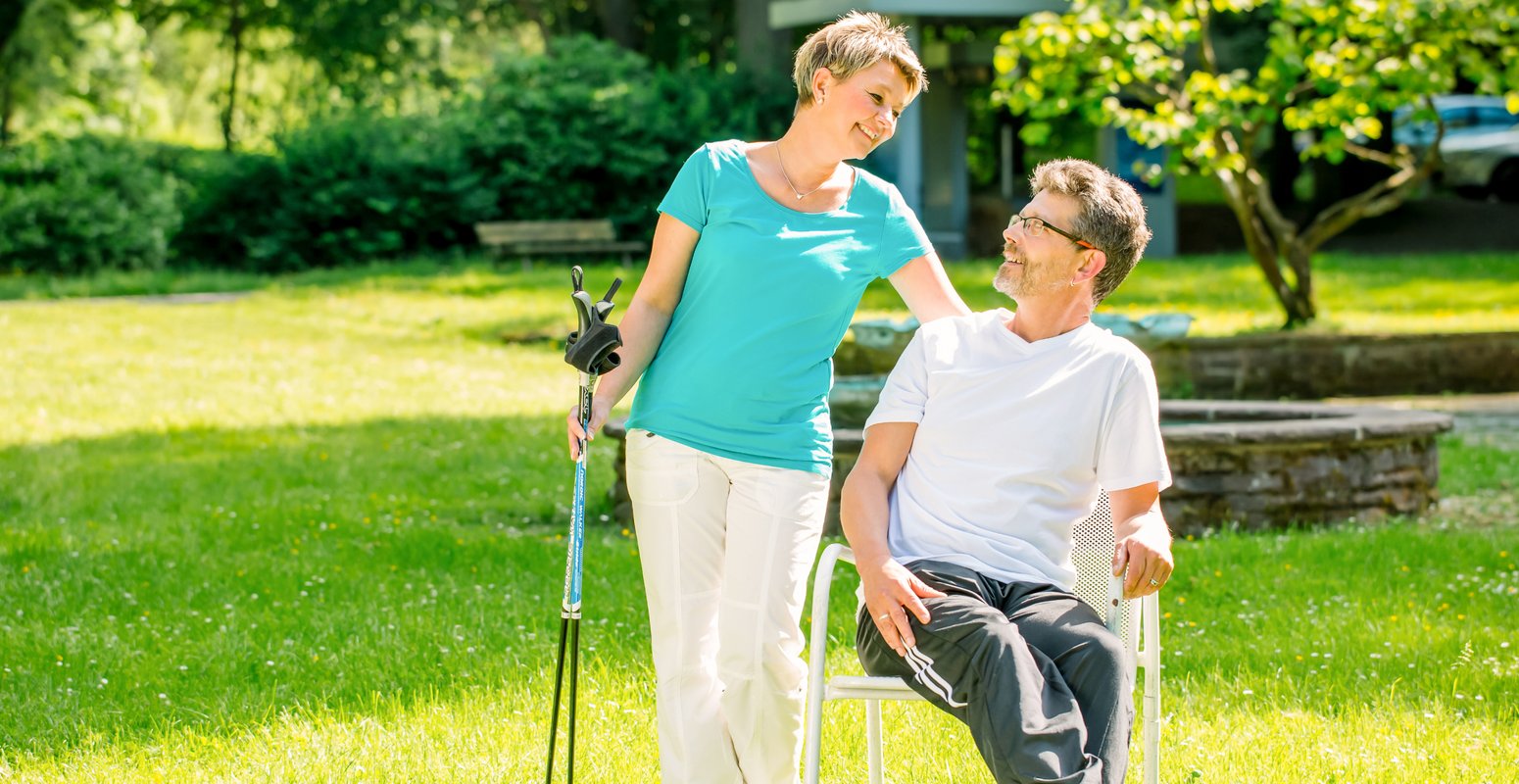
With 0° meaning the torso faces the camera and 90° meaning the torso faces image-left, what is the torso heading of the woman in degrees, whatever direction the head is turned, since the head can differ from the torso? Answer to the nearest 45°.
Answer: approximately 0°

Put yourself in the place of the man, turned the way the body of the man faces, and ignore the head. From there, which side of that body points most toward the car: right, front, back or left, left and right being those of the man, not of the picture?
back

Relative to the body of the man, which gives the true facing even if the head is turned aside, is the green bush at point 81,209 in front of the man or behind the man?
behind

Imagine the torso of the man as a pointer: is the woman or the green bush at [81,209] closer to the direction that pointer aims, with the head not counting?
the woman

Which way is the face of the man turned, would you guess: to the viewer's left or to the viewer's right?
to the viewer's left

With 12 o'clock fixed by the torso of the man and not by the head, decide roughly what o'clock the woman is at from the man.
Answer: The woman is roughly at 3 o'clock from the man.

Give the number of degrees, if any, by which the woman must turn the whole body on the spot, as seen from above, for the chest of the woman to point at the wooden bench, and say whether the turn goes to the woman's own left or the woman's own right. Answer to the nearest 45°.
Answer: approximately 180°

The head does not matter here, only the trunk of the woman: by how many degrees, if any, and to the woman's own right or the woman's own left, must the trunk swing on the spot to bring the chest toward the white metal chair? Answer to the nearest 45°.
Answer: approximately 90° to the woman's own left

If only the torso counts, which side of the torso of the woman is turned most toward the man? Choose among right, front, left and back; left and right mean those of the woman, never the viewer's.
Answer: left

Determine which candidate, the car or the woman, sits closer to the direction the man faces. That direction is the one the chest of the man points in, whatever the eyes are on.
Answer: the woman

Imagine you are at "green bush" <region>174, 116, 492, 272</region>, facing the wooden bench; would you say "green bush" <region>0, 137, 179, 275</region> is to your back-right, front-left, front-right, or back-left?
back-right

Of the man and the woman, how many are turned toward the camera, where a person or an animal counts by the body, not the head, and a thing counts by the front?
2

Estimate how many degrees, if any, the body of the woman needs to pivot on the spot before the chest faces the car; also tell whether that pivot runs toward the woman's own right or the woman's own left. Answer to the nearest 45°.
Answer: approximately 135° to the woman's own left
